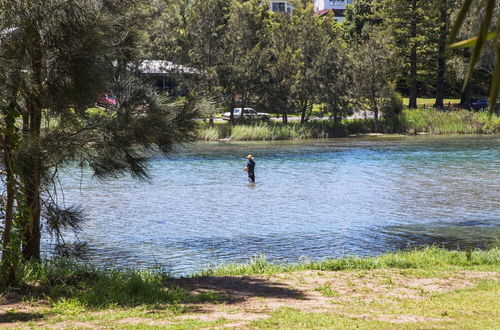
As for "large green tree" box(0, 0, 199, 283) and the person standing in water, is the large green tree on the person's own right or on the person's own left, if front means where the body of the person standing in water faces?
on the person's own left

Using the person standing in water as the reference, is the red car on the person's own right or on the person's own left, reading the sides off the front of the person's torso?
on the person's own right
